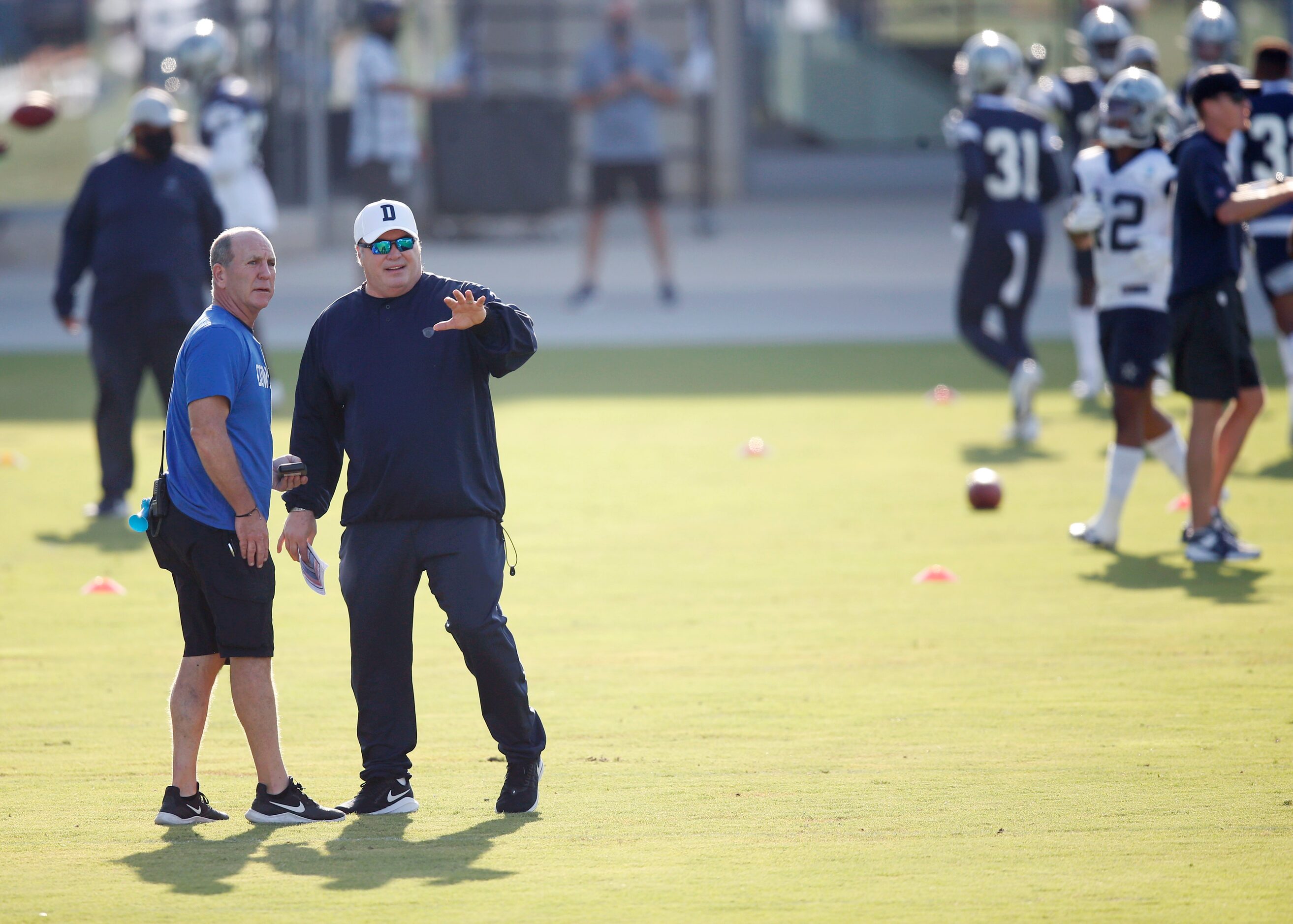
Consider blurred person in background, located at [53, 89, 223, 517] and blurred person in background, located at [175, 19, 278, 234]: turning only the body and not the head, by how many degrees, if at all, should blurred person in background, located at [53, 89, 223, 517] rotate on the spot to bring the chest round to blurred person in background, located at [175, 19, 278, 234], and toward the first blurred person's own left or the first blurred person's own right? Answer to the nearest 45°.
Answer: approximately 180°

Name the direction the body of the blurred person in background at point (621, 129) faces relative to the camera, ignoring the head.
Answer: toward the camera

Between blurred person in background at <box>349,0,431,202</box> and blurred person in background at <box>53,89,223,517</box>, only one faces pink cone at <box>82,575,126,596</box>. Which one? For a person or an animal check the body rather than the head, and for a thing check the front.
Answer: blurred person in background at <box>53,89,223,517</box>

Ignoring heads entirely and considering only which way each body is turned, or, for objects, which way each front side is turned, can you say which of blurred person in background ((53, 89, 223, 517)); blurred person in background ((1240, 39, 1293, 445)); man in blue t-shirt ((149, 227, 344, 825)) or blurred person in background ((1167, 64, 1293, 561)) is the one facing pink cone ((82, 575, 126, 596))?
blurred person in background ((53, 89, 223, 517))

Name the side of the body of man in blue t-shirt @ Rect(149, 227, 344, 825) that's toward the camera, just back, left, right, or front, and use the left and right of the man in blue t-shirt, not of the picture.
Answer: right

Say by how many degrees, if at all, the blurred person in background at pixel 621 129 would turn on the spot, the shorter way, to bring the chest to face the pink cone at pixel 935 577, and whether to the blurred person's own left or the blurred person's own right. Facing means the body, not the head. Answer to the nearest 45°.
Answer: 0° — they already face it

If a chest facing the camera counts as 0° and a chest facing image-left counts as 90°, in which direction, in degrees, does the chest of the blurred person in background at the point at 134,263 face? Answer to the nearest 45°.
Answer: approximately 0°

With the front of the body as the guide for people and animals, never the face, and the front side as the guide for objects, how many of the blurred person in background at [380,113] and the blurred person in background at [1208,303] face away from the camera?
0

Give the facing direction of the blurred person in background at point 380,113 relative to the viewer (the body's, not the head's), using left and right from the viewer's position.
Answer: facing to the right of the viewer

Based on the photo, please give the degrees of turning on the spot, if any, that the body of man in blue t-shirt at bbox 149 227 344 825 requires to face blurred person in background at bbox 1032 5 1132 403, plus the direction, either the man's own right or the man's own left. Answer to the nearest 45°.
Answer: approximately 45° to the man's own left

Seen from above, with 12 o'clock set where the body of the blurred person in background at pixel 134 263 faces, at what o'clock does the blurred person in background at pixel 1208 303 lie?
the blurred person in background at pixel 1208 303 is roughly at 10 o'clock from the blurred person in background at pixel 134 263.

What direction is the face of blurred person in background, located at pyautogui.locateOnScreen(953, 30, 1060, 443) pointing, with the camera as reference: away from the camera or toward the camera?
away from the camera
